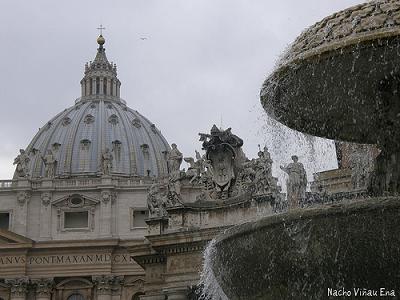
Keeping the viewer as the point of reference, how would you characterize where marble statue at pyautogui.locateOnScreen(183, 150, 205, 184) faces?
facing the viewer and to the left of the viewer

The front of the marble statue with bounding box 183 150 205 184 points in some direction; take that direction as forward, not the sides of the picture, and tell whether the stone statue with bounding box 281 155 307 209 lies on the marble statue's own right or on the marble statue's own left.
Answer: on the marble statue's own left

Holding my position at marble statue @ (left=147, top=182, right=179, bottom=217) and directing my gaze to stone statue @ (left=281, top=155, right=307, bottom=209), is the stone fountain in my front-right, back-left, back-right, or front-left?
front-right

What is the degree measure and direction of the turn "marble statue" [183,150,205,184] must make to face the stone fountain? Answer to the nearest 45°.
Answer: approximately 45° to its left

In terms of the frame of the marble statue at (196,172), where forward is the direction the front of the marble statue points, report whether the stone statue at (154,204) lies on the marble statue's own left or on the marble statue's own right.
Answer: on the marble statue's own right
